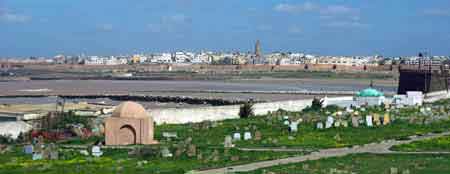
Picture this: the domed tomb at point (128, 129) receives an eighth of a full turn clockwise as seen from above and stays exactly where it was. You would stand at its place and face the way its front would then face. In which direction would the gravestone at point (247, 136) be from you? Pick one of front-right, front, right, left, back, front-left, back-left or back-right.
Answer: back-left

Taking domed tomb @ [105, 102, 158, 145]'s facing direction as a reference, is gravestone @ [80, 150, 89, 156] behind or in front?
in front

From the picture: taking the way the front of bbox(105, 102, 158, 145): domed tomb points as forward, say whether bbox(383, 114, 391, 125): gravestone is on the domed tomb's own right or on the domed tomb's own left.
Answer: on the domed tomb's own left

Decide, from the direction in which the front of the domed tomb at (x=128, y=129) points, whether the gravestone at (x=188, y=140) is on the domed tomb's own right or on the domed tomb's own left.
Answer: on the domed tomb's own left

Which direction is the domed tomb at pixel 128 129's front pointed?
toward the camera

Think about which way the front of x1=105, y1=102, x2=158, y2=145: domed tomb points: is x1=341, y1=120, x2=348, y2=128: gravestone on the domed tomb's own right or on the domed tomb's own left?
on the domed tomb's own left

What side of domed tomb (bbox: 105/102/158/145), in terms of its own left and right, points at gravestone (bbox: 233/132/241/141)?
left

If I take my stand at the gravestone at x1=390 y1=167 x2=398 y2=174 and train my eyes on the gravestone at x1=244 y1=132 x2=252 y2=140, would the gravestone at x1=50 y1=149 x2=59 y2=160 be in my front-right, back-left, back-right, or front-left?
front-left

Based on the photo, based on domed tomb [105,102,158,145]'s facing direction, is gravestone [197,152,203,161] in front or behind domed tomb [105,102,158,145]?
in front
